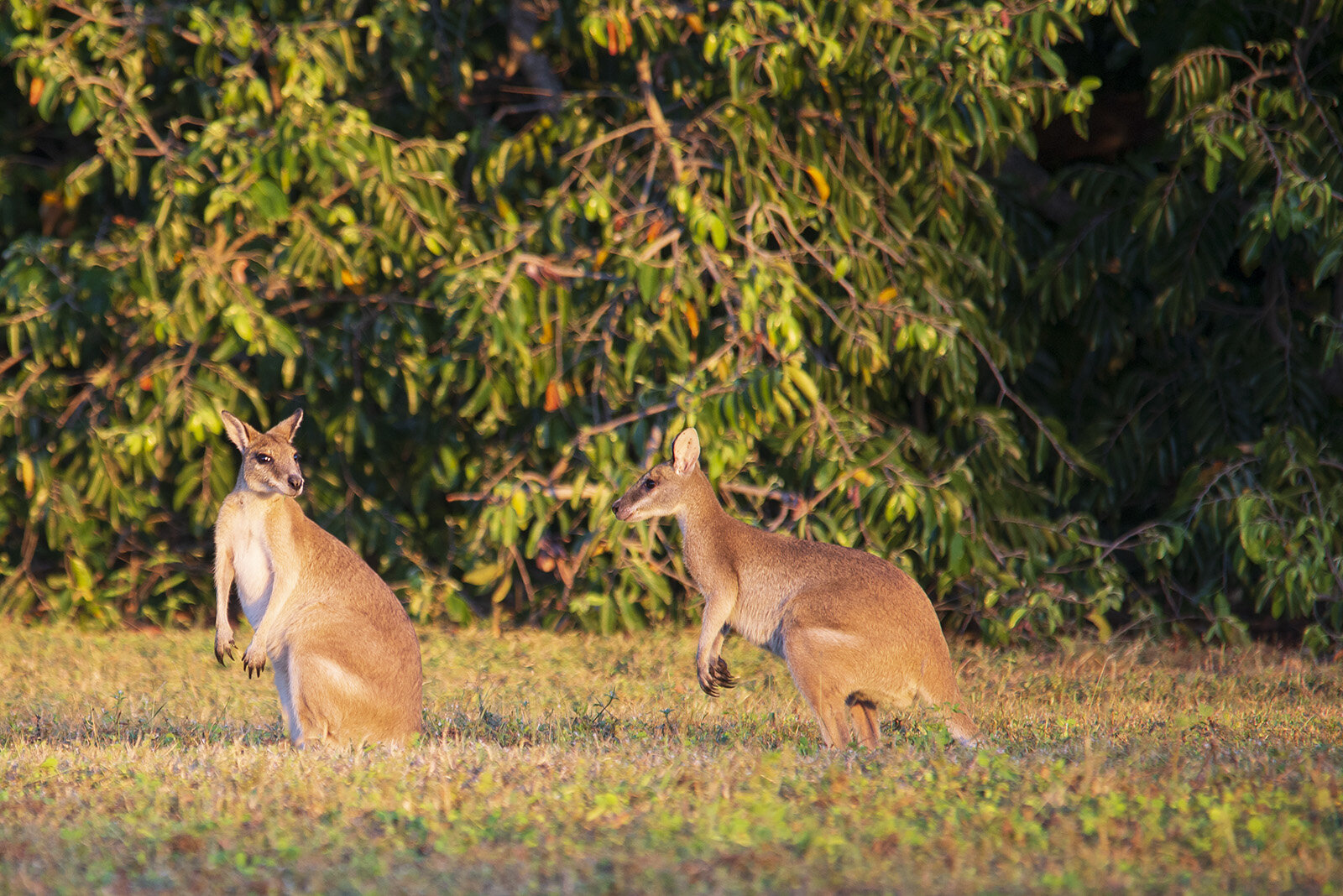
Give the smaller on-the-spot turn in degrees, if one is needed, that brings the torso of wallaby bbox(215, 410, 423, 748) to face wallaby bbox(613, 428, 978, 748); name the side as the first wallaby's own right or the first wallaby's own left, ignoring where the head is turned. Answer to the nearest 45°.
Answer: approximately 135° to the first wallaby's own left

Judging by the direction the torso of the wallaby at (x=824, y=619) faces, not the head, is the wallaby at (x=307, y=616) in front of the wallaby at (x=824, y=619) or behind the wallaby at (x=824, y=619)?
in front

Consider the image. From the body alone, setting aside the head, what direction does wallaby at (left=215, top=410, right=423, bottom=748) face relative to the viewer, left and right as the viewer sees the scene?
facing the viewer and to the left of the viewer

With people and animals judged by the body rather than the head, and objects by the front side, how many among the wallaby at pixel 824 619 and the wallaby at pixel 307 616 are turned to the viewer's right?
0

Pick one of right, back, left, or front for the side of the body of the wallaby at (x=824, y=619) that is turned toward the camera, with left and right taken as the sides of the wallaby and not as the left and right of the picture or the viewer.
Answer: left
